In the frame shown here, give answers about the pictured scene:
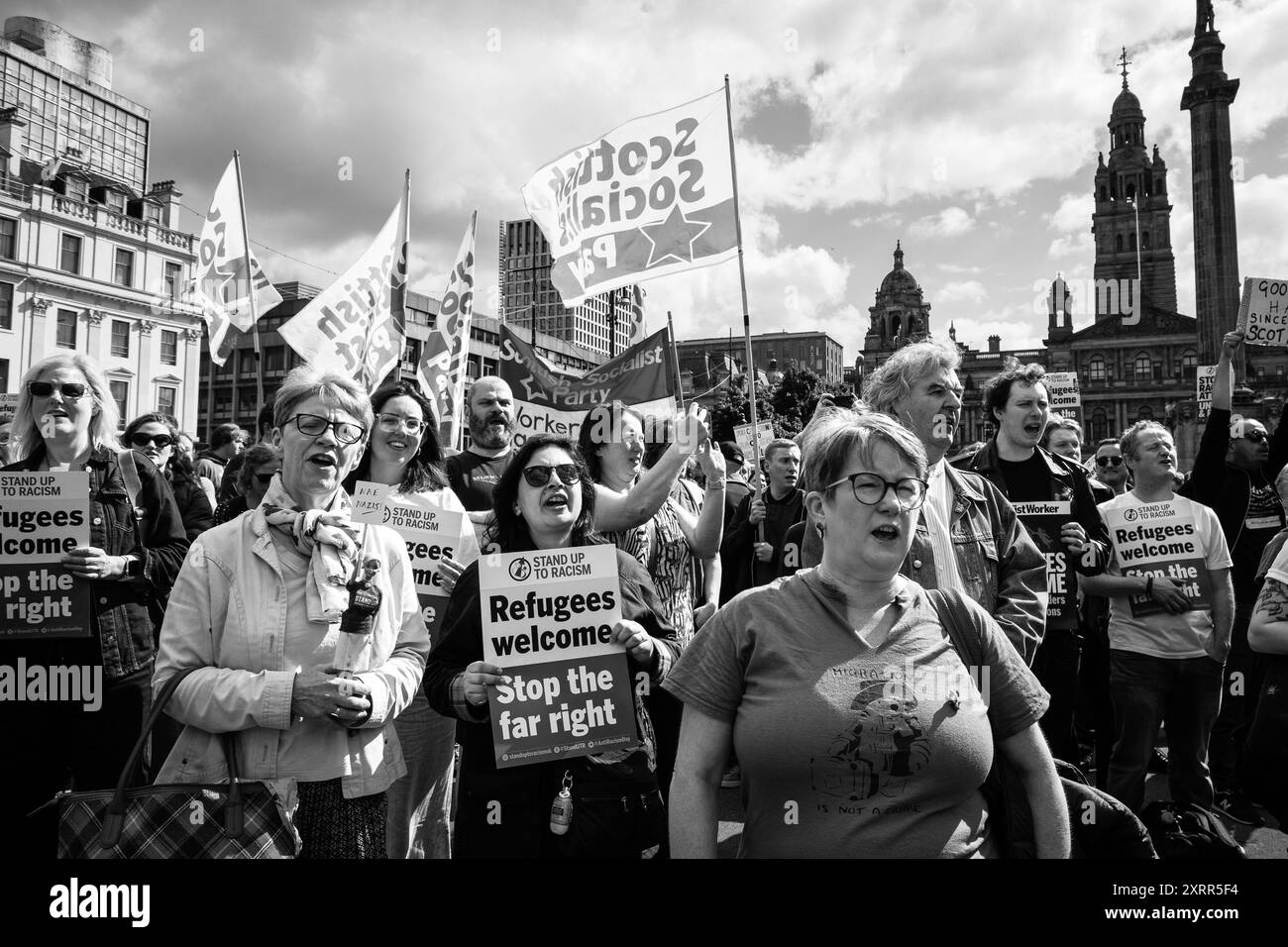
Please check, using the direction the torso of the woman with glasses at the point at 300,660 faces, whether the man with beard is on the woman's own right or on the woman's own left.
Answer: on the woman's own left

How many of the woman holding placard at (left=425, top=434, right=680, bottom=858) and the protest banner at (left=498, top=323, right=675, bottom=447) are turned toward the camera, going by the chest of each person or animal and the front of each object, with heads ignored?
2

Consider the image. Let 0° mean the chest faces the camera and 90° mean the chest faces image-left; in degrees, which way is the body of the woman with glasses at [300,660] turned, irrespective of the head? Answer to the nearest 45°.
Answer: approximately 315°

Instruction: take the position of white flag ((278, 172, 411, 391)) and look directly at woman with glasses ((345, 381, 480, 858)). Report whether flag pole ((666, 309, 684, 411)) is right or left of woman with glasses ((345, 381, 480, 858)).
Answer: left

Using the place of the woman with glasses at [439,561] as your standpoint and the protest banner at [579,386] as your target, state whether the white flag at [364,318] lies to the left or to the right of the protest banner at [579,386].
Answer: left

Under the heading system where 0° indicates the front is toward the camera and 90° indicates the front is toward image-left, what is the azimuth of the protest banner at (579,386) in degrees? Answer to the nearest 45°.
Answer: approximately 0°
